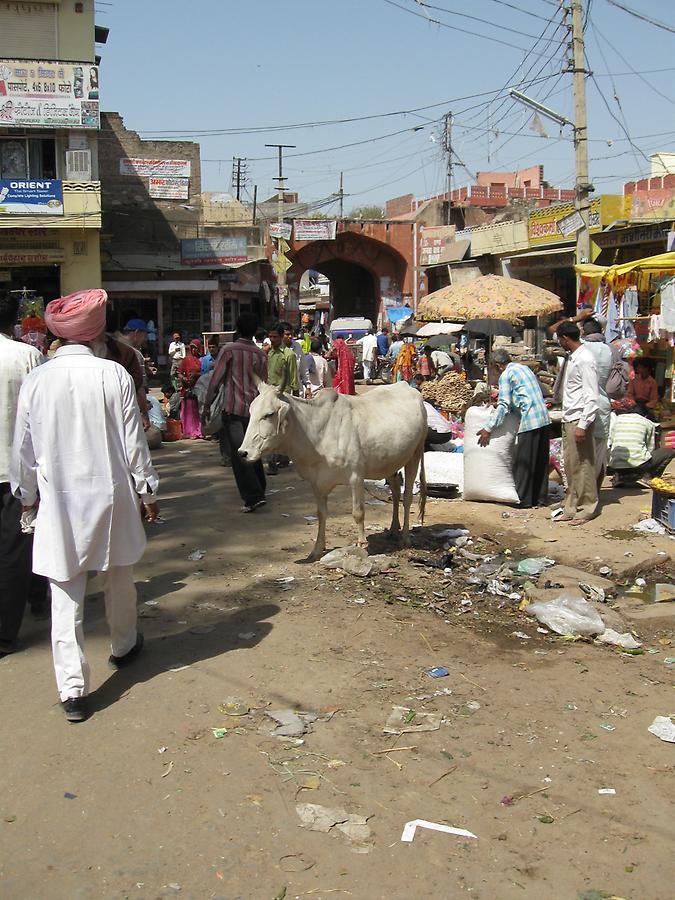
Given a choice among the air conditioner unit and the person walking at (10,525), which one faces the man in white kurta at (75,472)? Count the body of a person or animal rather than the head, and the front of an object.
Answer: the air conditioner unit

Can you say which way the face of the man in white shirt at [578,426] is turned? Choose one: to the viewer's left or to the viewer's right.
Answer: to the viewer's left

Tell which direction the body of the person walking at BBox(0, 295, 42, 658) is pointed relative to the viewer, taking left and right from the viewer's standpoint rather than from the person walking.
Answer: facing away from the viewer

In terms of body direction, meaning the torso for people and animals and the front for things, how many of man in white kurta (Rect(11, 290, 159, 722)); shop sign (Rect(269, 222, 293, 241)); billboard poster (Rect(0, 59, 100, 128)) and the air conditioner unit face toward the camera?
3

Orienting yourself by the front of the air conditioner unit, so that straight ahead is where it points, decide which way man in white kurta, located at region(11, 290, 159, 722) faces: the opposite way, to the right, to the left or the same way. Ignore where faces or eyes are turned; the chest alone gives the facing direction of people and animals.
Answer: the opposite way

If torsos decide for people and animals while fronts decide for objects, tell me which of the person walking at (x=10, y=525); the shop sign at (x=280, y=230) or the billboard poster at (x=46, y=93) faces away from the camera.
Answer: the person walking

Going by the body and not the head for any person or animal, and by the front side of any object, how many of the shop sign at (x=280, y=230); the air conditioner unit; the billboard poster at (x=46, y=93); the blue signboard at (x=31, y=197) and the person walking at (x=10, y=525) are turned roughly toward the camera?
4

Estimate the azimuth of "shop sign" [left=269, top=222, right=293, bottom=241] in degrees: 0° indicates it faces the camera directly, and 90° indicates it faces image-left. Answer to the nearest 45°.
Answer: approximately 0°

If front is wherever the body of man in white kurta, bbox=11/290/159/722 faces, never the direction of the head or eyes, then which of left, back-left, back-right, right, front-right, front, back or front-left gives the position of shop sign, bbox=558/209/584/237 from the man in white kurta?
front-right

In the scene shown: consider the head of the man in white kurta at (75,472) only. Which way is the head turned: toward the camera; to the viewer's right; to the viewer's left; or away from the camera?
away from the camera

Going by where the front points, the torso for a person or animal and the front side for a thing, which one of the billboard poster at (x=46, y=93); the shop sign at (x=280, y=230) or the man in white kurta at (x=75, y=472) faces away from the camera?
the man in white kurta
